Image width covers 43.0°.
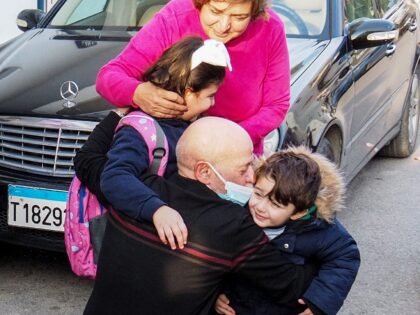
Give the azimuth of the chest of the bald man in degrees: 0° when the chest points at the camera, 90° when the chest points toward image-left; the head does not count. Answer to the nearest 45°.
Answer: approximately 225°

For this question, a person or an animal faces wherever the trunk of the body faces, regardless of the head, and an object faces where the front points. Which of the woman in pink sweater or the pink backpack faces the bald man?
the woman in pink sweater

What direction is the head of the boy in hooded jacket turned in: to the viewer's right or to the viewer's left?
to the viewer's left

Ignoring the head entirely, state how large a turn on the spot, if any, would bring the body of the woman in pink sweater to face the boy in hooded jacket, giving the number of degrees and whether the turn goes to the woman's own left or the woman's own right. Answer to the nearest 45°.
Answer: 0° — they already face them

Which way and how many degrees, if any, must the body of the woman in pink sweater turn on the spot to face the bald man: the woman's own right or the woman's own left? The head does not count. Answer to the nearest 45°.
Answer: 0° — they already face them

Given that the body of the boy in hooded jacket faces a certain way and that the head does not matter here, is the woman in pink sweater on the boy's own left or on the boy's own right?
on the boy's own right

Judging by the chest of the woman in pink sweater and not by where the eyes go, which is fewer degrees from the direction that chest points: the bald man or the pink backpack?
the bald man
